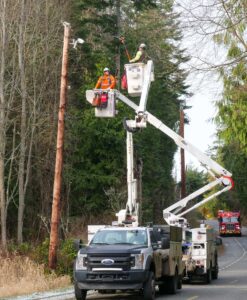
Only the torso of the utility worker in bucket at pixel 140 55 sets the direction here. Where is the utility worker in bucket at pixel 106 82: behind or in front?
in front

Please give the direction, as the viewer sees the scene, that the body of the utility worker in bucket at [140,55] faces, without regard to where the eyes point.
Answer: to the viewer's left
